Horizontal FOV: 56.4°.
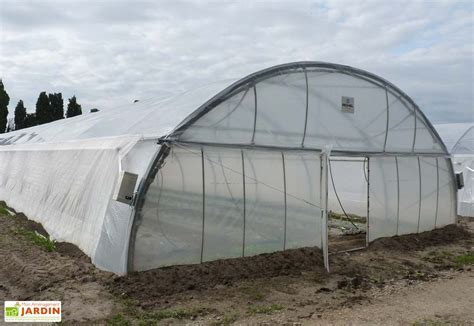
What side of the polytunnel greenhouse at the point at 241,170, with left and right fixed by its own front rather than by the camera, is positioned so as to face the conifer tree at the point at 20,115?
back

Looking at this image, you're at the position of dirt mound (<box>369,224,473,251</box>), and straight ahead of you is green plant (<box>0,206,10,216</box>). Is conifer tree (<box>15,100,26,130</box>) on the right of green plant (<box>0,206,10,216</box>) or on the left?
right

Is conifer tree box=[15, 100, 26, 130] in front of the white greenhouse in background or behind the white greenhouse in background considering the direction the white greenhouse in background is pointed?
behind

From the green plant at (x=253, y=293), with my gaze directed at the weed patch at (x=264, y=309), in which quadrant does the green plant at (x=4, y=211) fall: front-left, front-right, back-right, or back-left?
back-right

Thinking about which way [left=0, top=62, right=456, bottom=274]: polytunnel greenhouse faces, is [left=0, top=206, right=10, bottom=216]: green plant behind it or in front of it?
behind

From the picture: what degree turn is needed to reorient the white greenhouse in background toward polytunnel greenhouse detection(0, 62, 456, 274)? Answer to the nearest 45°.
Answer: approximately 45° to its right

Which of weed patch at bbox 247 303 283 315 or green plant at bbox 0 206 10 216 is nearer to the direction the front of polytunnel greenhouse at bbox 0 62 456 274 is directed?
the weed patch

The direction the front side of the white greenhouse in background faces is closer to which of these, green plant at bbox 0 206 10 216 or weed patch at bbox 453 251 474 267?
the weed patch

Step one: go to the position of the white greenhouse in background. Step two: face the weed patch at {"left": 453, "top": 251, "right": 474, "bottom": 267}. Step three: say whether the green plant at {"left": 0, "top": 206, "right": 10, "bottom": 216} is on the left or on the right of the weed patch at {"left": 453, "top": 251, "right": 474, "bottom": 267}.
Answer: right

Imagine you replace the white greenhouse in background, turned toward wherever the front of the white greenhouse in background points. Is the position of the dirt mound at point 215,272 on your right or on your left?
on your right

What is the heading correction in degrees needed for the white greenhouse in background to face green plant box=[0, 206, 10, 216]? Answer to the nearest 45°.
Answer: approximately 90° to its right

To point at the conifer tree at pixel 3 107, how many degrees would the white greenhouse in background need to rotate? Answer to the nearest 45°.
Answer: approximately 135° to its right

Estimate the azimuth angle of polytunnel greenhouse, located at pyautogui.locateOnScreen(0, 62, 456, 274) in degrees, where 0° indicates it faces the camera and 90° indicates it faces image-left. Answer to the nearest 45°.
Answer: approximately 315°

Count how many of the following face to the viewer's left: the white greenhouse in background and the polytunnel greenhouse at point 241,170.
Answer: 0
